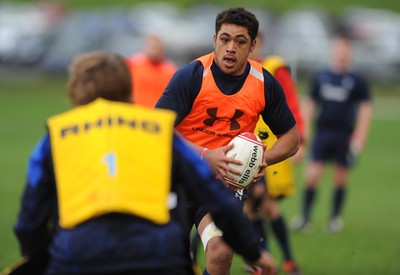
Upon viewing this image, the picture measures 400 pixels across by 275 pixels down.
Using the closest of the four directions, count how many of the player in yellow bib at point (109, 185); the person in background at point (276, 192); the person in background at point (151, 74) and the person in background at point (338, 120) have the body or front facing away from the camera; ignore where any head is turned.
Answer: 1

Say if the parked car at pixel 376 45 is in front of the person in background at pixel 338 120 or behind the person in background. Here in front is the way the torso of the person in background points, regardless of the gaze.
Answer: behind

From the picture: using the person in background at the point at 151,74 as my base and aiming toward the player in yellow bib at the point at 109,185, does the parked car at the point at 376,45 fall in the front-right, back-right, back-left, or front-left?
back-left

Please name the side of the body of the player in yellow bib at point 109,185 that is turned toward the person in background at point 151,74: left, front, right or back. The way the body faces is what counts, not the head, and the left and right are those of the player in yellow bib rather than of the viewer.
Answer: front

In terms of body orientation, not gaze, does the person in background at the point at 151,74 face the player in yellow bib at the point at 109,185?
yes

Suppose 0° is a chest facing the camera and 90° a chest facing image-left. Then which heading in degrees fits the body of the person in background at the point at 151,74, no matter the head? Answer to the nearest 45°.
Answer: approximately 0°

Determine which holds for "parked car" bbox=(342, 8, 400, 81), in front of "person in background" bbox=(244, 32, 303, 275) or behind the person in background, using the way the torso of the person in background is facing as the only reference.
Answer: behind

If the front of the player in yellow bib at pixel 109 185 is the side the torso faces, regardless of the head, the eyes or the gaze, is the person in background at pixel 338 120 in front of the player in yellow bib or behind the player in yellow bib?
in front

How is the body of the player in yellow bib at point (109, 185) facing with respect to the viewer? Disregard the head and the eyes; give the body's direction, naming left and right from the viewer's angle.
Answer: facing away from the viewer

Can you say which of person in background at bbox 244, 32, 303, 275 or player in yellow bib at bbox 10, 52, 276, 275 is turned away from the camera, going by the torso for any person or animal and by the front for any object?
the player in yellow bib
